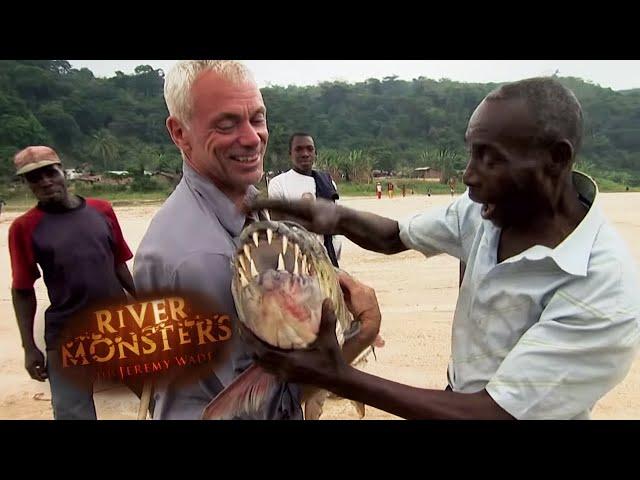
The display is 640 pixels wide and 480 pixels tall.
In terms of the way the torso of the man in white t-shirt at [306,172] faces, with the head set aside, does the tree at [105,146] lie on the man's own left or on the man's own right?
on the man's own right

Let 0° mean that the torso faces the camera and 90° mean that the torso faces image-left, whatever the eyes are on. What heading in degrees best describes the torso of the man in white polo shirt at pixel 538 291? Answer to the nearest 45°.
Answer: approximately 45°

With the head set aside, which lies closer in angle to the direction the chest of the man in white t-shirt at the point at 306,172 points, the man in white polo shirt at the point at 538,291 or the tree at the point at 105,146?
the man in white polo shirt

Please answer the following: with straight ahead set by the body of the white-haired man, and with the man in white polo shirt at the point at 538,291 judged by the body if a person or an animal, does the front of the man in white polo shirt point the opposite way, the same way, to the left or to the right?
to the right

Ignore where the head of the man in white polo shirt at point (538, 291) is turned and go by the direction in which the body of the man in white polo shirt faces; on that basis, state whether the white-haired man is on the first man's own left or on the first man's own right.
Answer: on the first man's own right

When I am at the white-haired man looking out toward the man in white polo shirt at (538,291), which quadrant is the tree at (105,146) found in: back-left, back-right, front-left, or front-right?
back-left

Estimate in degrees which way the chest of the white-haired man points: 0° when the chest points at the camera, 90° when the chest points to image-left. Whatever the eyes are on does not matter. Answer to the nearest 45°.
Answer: approximately 315°

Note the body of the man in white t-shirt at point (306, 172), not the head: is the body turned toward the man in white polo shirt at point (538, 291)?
yes

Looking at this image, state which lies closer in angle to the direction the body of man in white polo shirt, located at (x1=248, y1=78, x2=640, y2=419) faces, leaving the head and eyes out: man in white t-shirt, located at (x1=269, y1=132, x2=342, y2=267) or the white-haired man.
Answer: the white-haired man
